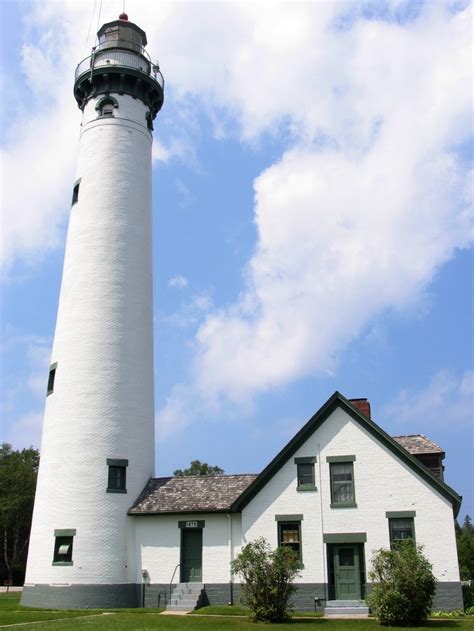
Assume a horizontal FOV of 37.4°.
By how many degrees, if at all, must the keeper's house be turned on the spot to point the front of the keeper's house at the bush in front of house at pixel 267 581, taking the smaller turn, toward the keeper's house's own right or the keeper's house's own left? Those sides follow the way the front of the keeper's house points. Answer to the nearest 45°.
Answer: approximately 45° to the keeper's house's own right

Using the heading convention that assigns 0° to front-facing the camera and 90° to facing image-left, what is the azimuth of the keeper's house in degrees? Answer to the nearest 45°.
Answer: approximately 0°

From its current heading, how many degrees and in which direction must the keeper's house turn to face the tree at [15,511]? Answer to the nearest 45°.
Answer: approximately 135° to its right

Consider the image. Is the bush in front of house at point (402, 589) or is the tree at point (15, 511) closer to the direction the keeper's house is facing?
the bush in front of house

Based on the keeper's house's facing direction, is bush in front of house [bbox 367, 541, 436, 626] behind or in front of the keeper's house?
in front

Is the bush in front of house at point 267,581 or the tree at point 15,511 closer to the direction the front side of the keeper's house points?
the bush in front of house

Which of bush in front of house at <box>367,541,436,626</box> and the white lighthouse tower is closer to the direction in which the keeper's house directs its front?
the bush in front of house

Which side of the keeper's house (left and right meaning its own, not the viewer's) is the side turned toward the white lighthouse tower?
right
